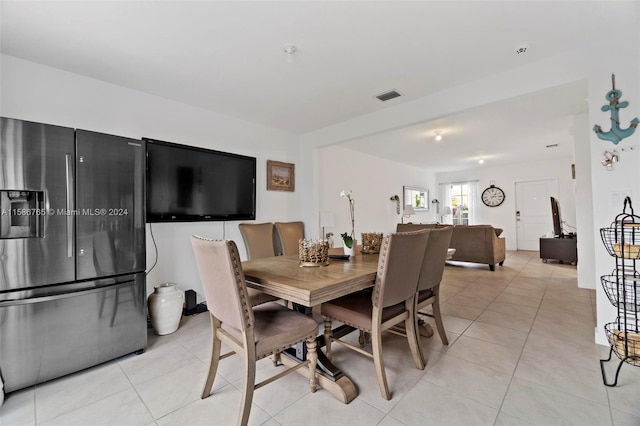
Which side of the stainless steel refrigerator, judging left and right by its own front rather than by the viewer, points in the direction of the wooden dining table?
front

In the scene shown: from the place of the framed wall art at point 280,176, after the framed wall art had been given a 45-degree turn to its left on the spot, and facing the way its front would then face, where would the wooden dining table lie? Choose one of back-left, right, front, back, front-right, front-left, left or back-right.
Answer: right

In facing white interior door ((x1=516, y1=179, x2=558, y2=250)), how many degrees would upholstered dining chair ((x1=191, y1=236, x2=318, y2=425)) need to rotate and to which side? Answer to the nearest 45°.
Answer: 0° — it already faces it

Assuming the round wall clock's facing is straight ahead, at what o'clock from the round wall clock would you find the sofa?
The sofa is roughly at 12 o'clock from the round wall clock.

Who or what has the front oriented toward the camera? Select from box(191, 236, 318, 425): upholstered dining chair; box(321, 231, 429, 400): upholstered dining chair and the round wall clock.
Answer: the round wall clock

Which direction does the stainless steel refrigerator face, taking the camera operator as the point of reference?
facing the viewer and to the right of the viewer

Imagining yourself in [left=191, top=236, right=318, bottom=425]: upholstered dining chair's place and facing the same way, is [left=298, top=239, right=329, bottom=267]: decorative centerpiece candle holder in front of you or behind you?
in front

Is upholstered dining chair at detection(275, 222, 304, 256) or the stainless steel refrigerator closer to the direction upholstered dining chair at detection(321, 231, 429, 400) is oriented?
the upholstered dining chair

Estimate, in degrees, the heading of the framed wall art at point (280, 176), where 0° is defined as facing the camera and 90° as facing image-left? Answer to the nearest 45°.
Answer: approximately 315°

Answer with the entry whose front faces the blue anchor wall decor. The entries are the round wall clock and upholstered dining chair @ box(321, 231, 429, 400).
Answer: the round wall clock

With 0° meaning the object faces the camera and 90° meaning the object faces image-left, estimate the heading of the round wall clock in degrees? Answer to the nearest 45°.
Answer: approximately 0°
